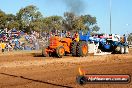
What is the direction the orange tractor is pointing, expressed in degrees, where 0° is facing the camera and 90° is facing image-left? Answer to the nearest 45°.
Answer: approximately 45°
